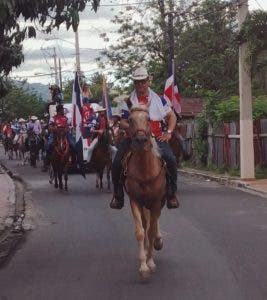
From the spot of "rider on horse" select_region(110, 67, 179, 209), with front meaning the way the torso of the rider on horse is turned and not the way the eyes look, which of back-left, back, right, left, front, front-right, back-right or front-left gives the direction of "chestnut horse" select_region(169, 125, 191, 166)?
back

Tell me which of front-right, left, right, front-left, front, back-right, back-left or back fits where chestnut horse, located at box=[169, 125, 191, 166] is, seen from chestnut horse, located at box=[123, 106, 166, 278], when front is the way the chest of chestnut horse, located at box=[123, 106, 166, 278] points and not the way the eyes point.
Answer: back

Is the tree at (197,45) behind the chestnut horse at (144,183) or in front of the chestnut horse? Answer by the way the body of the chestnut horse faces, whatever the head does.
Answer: behind

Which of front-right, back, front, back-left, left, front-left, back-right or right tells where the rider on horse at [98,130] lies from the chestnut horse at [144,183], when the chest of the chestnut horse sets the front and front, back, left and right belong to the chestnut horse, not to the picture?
back

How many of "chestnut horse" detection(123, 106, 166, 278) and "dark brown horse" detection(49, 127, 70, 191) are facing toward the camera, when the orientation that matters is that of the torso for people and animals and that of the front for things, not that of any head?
2

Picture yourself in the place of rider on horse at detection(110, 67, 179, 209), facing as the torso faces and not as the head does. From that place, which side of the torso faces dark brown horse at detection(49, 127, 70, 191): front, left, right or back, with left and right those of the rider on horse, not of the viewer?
back

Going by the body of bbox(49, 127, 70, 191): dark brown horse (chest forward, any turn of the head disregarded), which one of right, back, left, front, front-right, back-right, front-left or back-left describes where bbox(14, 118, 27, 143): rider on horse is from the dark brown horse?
back

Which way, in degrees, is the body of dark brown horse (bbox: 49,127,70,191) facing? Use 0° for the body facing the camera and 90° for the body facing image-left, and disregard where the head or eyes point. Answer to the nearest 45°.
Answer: approximately 0°

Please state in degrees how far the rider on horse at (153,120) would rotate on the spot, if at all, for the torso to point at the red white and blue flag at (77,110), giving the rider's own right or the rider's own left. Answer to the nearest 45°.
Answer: approximately 180°
